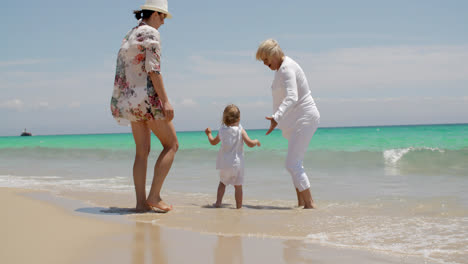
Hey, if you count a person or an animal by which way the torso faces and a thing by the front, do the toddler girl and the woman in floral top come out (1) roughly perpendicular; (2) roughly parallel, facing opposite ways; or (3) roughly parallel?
roughly perpendicular

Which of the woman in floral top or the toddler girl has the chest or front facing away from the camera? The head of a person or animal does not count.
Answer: the toddler girl

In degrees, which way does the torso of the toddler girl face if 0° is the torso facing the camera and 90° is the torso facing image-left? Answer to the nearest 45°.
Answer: approximately 180°

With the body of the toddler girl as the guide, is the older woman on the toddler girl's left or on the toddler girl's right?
on the toddler girl's right

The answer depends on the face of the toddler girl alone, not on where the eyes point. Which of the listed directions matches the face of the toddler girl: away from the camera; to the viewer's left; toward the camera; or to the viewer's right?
away from the camera

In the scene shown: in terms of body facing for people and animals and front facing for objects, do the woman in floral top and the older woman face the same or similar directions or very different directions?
very different directions

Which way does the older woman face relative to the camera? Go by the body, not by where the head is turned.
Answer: to the viewer's left

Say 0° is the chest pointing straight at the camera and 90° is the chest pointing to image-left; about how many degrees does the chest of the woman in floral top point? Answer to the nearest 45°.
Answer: approximately 270°

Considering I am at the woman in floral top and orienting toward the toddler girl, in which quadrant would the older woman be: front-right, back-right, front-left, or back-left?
front-right

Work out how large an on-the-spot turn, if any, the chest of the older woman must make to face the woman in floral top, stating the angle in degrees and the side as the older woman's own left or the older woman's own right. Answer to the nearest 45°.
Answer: approximately 45° to the older woman's own left

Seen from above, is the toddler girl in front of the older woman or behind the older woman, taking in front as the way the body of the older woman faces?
in front

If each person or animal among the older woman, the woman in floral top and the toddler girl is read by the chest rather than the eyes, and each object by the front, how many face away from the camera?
1

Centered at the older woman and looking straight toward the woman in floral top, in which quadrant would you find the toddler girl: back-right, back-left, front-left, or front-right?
front-right

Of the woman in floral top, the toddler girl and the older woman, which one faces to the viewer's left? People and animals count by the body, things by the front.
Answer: the older woman
